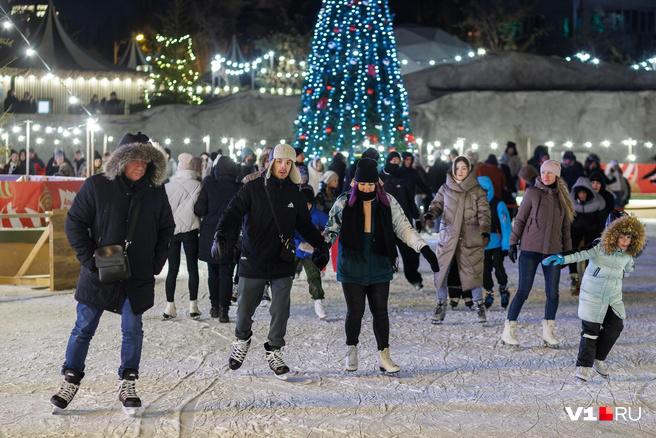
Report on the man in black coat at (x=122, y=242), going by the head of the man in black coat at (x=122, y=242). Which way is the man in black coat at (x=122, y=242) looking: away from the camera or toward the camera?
toward the camera

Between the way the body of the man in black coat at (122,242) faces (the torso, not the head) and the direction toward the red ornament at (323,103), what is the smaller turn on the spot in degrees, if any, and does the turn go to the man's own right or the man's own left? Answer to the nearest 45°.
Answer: approximately 180°

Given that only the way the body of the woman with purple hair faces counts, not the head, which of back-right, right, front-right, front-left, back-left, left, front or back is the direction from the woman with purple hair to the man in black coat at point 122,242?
front-right

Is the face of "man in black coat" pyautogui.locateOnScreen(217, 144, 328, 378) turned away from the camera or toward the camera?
toward the camera

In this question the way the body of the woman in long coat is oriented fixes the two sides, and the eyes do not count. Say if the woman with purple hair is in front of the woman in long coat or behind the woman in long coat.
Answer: in front

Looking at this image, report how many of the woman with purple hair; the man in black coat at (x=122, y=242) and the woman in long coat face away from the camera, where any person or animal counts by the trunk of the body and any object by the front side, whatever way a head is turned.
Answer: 0

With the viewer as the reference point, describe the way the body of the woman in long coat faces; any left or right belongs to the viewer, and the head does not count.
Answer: facing the viewer

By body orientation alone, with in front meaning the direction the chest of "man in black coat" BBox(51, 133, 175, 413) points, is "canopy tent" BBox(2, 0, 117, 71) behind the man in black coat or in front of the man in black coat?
behind

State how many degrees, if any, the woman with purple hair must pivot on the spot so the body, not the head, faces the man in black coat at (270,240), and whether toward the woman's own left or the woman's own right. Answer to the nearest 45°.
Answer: approximately 90° to the woman's own right
